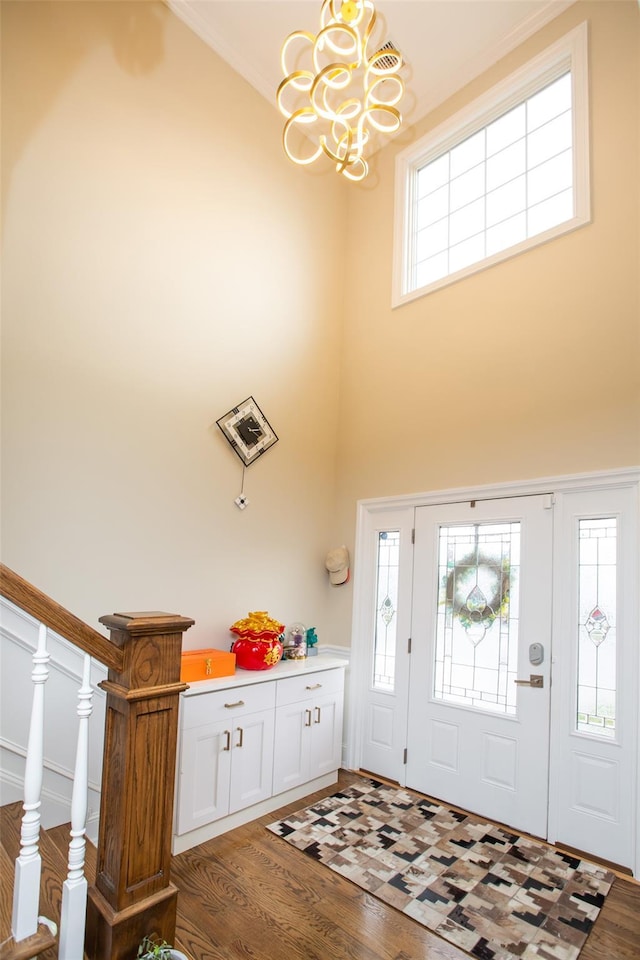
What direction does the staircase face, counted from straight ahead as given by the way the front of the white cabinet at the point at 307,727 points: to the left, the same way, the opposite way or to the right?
to the left

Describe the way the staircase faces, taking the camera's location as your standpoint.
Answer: facing away from the viewer and to the right of the viewer

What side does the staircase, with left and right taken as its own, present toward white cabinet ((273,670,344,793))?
front

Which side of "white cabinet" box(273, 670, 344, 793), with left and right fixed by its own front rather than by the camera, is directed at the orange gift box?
right

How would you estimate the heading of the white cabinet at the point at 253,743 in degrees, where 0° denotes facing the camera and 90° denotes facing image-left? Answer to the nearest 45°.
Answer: approximately 315°

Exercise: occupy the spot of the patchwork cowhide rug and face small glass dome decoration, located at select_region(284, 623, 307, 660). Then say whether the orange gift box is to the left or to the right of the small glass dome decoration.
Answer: left

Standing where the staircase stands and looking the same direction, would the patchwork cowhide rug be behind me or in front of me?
in front

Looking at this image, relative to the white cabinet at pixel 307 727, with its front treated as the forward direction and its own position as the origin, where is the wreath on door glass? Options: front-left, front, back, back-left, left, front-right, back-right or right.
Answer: front-left

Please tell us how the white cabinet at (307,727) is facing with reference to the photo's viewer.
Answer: facing the viewer and to the right of the viewer

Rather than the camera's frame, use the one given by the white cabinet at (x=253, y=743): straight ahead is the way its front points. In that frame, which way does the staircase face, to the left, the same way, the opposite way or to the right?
to the left

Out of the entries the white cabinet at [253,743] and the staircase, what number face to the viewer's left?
0

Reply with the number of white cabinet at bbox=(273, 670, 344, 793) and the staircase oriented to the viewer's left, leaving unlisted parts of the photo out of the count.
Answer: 0
